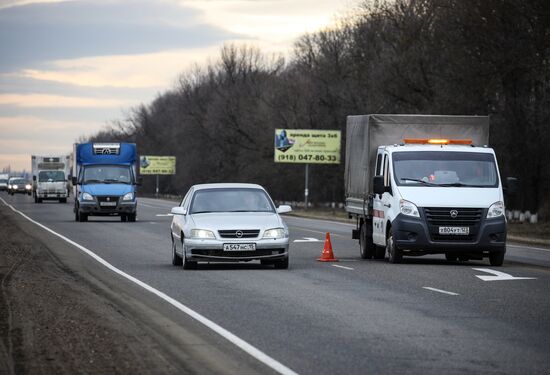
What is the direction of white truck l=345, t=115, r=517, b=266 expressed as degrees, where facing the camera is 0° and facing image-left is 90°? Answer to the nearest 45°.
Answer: approximately 0°

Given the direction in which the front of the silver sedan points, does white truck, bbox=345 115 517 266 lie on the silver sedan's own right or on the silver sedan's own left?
on the silver sedan's own left

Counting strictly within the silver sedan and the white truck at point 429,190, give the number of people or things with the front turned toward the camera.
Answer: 2

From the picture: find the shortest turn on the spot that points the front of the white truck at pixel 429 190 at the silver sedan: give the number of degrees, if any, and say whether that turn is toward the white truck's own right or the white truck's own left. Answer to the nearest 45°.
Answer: approximately 45° to the white truck's own right

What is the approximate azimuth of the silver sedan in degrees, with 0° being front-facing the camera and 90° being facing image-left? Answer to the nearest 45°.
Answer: approximately 0°
